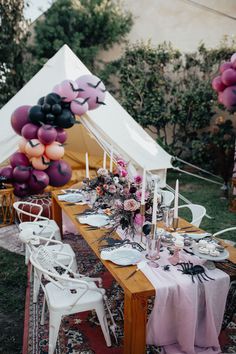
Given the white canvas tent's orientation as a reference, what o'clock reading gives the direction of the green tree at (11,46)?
The green tree is roughly at 5 o'clock from the white canvas tent.

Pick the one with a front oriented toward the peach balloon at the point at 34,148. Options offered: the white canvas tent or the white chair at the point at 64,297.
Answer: the white canvas tent

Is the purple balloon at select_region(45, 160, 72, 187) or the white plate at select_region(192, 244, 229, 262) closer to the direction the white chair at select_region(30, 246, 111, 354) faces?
the white plate

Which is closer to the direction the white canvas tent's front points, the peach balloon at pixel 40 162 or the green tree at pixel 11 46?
the peach balloon

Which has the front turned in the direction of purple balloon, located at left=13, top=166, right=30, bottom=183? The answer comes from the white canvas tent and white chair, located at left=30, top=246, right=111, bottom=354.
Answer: the white canvas tent

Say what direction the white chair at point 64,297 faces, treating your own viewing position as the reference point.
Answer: facing to the right of the viewer

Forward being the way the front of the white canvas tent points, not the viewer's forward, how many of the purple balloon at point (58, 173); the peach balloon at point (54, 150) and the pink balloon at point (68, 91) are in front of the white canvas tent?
3

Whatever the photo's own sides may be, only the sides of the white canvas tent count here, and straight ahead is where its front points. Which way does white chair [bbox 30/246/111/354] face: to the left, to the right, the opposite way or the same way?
to the left

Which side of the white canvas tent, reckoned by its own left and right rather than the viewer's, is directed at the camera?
front

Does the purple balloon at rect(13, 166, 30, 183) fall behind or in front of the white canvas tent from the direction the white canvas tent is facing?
in front
